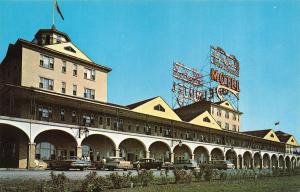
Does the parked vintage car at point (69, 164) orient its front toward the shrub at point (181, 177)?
no

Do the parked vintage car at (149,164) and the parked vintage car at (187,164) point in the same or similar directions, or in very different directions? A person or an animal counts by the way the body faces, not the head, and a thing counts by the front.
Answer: same or similar directions

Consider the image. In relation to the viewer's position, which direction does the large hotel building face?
facing the viewer and to the right of the viewer

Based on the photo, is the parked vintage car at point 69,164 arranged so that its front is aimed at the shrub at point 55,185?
no
